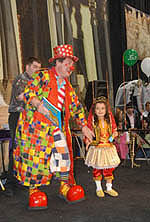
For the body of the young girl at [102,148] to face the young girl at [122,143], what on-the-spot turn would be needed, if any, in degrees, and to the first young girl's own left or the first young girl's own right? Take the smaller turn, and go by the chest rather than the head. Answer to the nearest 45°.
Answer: approximately 180°

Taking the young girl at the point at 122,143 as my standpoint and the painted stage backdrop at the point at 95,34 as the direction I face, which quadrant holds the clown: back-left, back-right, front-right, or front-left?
back-left

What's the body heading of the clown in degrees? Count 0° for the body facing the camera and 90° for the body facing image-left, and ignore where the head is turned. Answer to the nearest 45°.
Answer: approximately 315°

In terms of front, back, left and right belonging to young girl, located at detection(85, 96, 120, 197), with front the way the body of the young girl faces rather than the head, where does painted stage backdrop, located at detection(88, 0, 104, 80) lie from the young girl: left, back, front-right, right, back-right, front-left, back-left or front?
back

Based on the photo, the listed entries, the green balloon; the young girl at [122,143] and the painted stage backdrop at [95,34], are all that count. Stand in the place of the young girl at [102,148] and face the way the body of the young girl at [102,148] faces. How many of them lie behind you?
3

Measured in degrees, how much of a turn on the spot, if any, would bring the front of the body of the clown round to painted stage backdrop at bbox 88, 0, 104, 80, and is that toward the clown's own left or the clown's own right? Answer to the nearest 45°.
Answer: approximately 135° to the clown's own left

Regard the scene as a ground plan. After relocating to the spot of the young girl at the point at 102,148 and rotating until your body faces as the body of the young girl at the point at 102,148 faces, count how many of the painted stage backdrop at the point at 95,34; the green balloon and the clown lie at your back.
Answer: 2

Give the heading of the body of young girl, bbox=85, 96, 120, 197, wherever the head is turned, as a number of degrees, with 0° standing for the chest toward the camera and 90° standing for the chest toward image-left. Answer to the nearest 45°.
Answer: approximately 0°

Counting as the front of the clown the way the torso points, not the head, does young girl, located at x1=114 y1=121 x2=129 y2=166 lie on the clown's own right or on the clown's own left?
on the clown's own left
